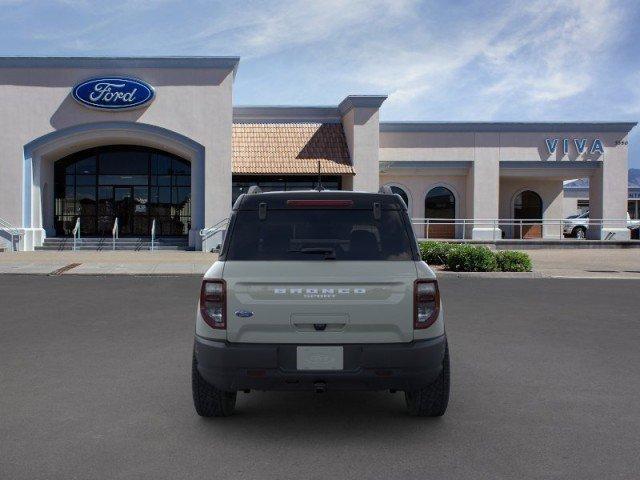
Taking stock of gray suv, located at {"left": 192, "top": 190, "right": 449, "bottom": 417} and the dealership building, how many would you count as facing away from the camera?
1

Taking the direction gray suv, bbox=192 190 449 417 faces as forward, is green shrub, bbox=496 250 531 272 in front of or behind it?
in front

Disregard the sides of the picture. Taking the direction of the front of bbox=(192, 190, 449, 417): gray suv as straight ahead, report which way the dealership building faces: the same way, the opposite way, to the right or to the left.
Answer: the opposite way

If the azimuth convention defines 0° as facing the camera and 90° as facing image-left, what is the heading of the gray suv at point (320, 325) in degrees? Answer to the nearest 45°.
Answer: approximately 180°

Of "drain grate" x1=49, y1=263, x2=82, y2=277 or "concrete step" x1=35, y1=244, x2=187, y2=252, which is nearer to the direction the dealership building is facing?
the drain grate

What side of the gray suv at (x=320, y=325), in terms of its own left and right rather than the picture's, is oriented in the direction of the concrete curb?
front

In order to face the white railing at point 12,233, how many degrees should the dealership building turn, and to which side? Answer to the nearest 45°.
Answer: approximately 45° to its right

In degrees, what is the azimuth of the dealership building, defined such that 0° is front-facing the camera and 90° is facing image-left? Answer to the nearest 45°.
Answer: approximately 0°

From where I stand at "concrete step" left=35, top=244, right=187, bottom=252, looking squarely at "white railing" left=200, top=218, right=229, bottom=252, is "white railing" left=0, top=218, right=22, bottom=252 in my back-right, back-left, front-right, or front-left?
back-right

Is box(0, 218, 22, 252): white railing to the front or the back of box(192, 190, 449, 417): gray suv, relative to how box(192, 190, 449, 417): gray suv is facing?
to the front
